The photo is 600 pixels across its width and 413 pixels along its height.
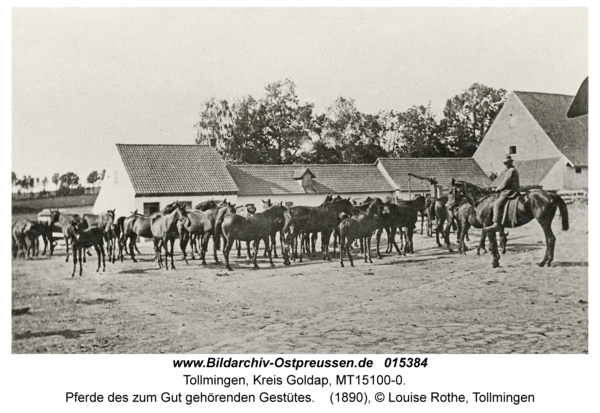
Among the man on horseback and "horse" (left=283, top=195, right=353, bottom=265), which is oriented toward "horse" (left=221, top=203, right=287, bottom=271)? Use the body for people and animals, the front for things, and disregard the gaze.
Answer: the man on horseback

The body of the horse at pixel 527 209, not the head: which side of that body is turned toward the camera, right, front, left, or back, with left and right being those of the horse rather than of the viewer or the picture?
left

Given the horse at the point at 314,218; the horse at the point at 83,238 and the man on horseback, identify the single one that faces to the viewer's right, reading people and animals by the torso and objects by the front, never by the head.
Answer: the horse at the point at 314,218

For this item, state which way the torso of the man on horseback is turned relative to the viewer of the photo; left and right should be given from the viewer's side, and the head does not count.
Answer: facing to the left of the viewer

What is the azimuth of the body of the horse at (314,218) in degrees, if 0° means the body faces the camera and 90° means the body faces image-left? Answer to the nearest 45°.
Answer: approximately 270°
